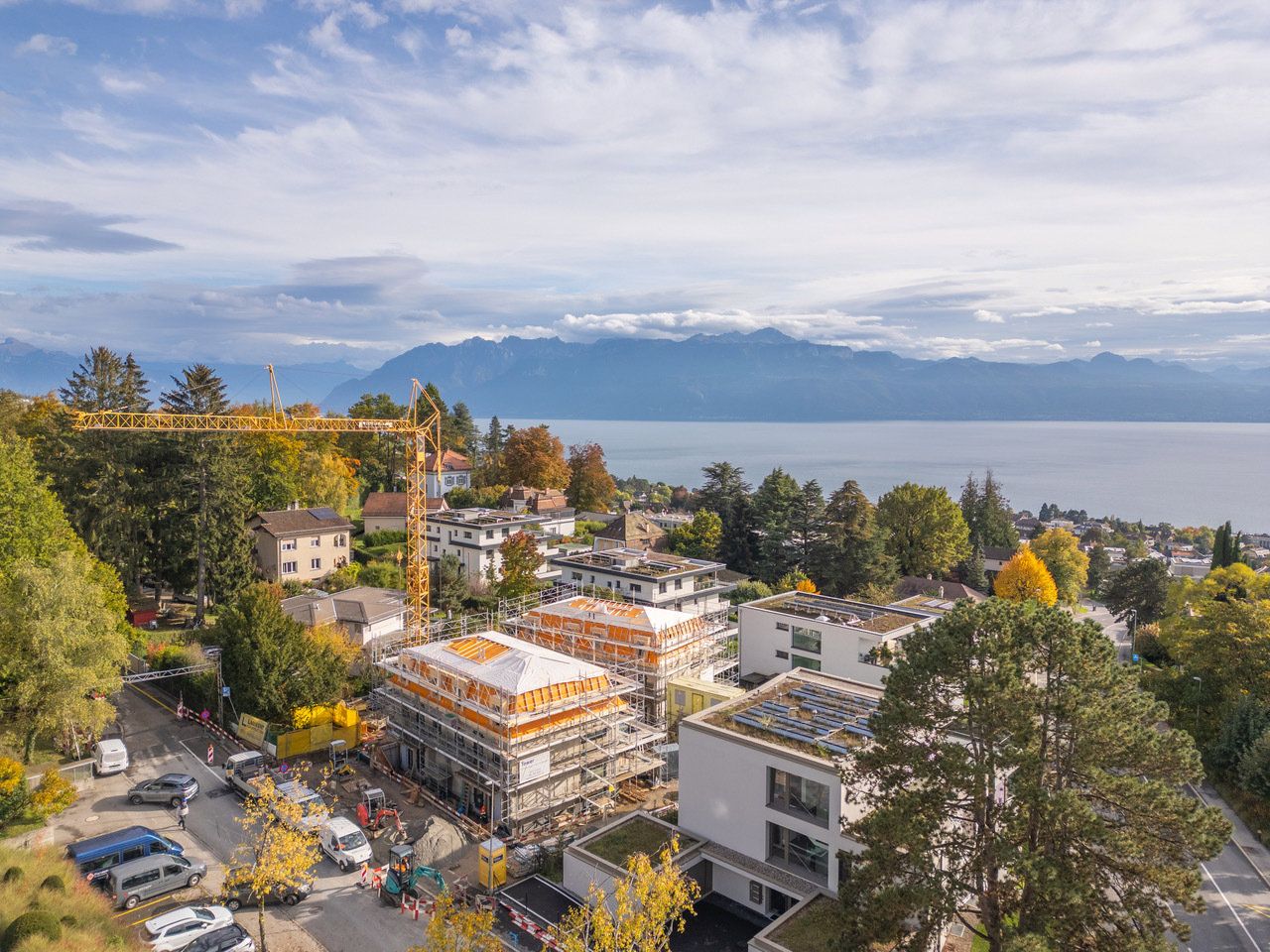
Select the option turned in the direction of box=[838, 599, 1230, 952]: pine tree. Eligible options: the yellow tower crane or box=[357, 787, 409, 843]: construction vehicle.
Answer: the construction vehicle

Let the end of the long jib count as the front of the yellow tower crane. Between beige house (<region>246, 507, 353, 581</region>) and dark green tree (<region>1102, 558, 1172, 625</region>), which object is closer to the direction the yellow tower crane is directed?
the beige house

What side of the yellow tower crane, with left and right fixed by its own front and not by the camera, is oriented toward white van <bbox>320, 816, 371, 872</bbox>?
left

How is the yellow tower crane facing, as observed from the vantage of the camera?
facing to the left of the viewer

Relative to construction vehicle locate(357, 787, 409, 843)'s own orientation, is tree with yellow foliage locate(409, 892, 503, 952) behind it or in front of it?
in front
